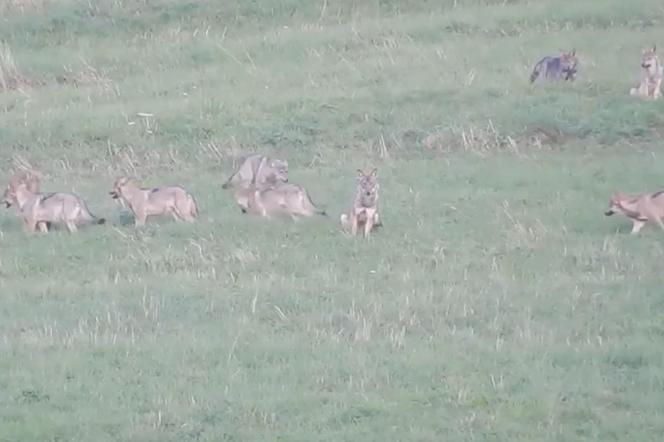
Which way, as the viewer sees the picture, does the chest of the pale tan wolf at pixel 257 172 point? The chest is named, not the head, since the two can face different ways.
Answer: to the viewer's right

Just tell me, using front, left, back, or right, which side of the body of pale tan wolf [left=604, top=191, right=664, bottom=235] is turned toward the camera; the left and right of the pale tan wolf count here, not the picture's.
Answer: left

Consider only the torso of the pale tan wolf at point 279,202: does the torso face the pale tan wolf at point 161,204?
yes

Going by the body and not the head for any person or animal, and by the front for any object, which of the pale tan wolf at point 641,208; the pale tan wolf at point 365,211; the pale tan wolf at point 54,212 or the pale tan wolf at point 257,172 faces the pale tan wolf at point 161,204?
the pale tan wolf at point 641,208

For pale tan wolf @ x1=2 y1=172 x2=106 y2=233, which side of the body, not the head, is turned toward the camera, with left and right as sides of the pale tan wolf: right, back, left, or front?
left

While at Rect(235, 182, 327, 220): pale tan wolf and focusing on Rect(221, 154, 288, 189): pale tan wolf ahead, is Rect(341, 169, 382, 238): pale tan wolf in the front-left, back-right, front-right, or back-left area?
back-right

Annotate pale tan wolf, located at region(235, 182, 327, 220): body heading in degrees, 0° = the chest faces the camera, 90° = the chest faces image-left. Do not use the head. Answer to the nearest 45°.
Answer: approximately 90°

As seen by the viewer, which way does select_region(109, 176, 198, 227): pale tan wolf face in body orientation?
to the viewer's left

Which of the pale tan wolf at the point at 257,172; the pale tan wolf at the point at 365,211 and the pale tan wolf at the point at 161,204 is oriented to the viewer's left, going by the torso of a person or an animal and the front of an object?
the pale tan wolf at the point at 161,204

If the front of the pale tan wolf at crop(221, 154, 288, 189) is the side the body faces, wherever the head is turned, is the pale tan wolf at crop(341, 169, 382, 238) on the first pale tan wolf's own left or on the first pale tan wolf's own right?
on the first pale tan wolf's own right

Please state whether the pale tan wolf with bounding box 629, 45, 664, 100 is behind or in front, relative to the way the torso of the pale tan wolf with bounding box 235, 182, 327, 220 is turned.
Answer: behind

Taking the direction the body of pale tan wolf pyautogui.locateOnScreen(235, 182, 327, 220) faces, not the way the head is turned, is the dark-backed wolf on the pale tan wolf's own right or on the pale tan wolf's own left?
on the pale tan wolf's own right
